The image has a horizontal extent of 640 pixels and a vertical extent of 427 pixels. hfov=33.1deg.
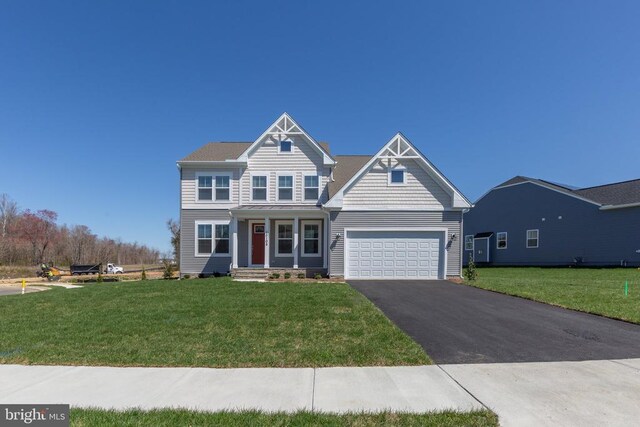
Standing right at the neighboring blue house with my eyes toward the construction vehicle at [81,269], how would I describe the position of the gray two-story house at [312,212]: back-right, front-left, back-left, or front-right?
front-left

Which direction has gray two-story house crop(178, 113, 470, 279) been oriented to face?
toward the camera

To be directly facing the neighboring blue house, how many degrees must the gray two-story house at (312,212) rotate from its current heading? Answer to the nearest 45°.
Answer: approximately 135° to its left

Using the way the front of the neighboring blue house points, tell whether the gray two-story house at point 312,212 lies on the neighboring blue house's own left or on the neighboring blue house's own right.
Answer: on the neighboring blue house's own right

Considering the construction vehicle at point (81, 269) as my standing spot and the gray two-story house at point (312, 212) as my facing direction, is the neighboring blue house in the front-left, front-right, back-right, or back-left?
front-left
